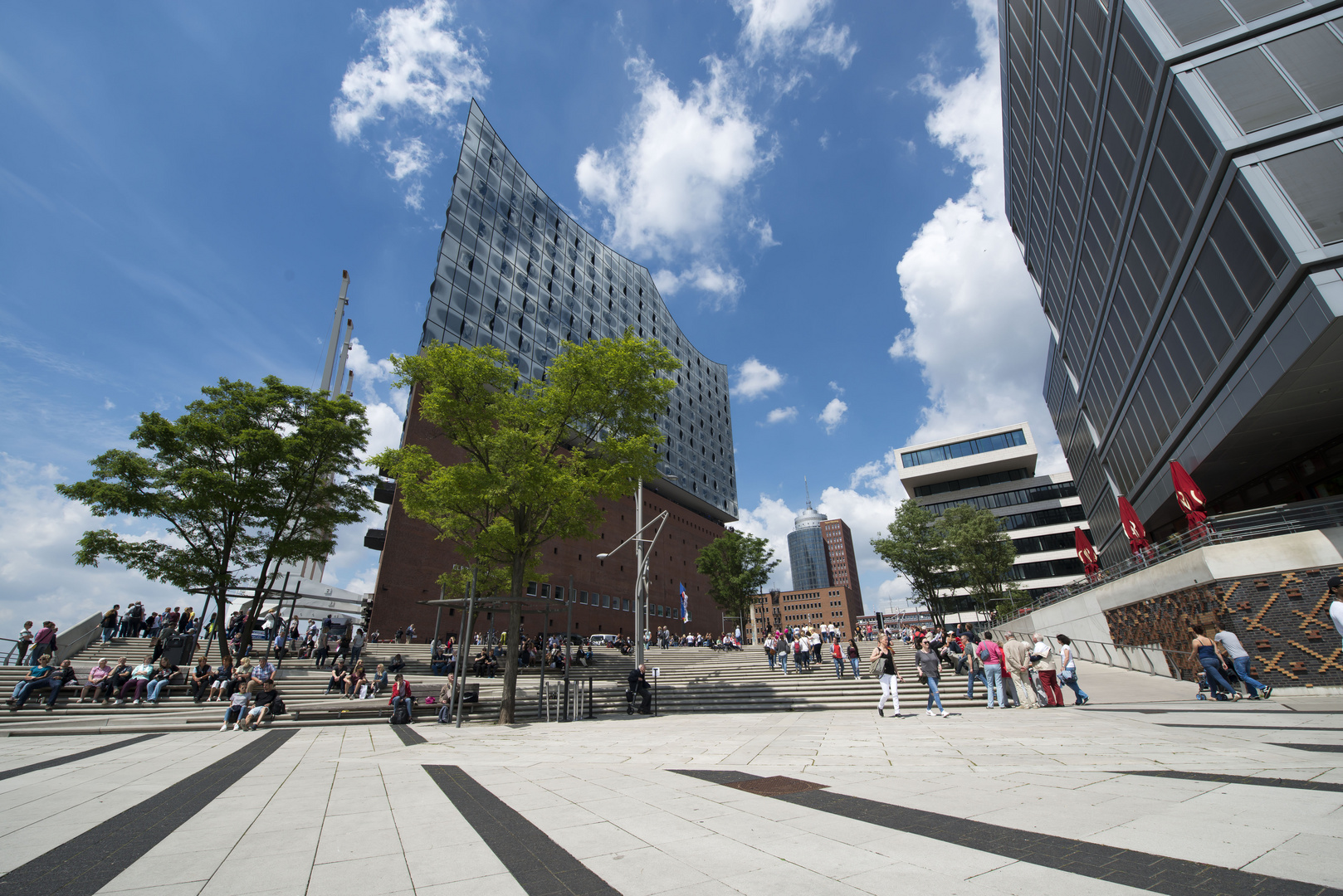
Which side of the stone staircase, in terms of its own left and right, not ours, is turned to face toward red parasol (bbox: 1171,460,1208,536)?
left

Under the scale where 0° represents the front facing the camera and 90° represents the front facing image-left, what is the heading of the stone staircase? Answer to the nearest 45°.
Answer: approximately 0°

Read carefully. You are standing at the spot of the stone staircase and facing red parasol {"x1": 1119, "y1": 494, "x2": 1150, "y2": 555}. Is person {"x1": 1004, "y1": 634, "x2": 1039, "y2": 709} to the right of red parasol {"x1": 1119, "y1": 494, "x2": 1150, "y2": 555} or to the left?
right
